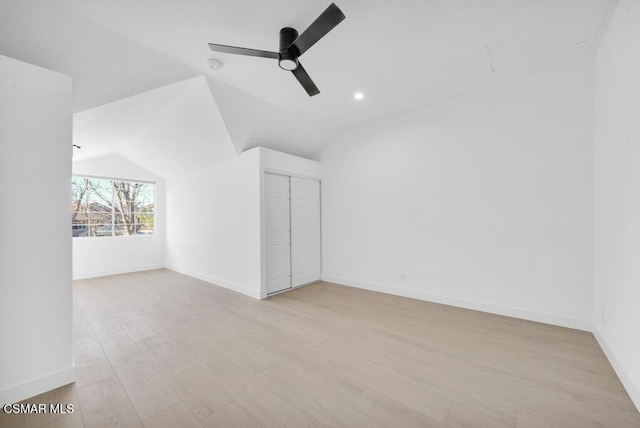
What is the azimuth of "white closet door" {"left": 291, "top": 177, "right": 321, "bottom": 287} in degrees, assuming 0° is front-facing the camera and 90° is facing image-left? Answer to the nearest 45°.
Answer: approximately 315°

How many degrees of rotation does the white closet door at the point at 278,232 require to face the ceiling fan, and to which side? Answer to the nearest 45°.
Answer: approximately 45° to its right

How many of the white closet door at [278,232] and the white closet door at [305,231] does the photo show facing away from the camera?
0

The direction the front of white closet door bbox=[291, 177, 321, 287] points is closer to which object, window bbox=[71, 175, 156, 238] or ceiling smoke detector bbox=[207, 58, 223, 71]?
the ceiling smoke detector

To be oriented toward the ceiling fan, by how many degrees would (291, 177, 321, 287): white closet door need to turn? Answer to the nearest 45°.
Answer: approximately 45° to its right

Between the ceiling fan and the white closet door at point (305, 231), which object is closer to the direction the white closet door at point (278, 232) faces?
the ceiling fan

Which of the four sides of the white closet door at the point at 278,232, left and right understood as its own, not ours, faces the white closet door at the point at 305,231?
left

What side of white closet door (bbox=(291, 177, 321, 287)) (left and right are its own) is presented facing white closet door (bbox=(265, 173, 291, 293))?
right

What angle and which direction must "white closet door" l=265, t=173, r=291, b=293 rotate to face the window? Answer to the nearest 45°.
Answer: approximately 180°

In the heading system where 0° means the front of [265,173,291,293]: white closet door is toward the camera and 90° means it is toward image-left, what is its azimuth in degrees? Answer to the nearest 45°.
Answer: approximately 315°
